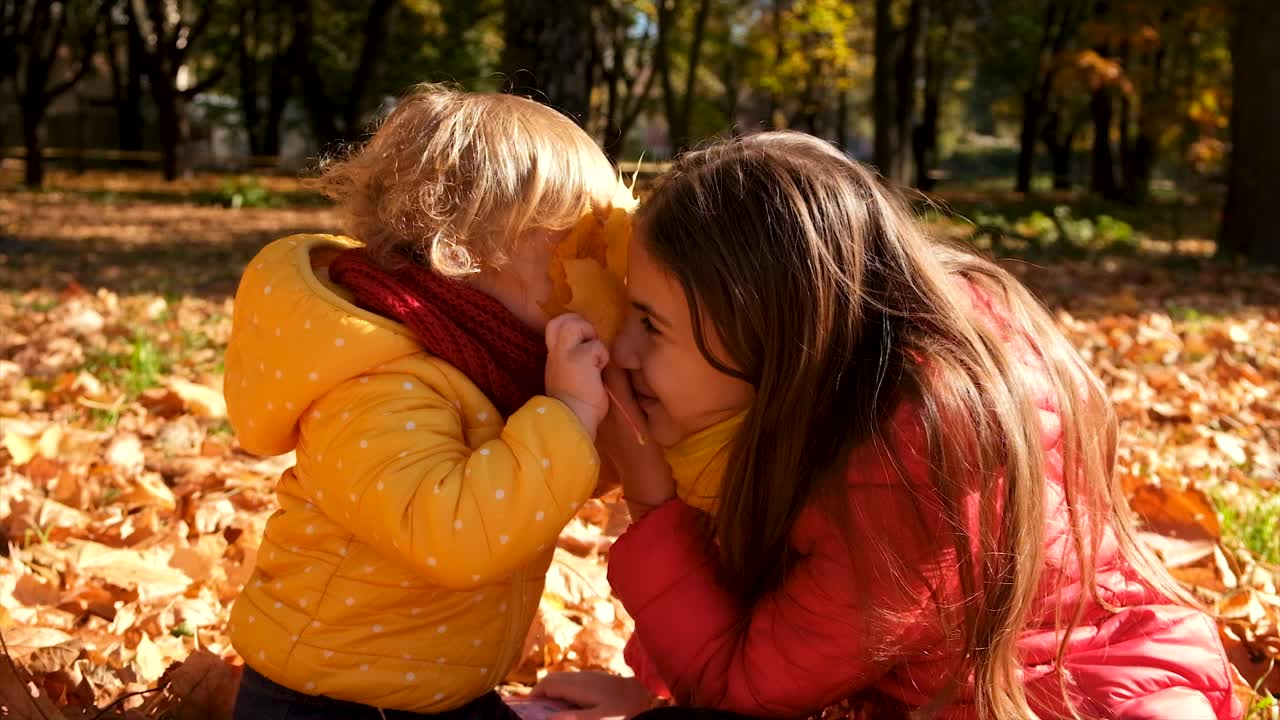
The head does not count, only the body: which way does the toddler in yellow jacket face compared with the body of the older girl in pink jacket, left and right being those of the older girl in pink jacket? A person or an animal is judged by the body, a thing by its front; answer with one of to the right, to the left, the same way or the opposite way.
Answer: the opposite way

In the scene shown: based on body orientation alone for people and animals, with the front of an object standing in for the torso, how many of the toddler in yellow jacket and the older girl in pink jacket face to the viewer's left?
1

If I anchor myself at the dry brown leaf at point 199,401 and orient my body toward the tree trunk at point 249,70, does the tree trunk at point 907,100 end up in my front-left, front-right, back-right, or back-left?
front-right

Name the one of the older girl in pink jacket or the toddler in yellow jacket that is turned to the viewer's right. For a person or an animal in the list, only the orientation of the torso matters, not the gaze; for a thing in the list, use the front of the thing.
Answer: the toddler in yellow jacket

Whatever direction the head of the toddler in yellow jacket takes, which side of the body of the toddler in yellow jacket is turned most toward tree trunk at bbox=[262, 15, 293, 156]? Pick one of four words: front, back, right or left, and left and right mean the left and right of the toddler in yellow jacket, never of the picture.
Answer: left

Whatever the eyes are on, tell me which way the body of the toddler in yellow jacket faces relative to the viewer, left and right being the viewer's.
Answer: facing to the right of the viewer

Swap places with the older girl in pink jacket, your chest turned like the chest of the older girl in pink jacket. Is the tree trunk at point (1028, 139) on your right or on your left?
on your right

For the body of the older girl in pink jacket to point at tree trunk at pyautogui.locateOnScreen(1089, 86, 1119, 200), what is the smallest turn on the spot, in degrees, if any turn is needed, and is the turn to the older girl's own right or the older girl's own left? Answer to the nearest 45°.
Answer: approximately 90° to the older girl's own right

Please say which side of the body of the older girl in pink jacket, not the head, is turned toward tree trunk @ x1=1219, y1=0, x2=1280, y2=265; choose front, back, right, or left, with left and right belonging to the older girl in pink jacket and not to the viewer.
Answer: right

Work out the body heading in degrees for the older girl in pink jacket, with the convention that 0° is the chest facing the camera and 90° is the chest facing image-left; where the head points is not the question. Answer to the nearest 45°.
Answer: approximately 90°

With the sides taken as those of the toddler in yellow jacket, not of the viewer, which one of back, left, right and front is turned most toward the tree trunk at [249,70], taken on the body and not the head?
left
